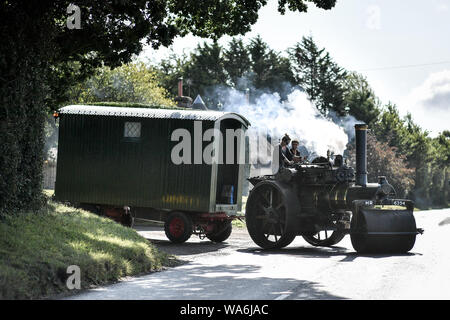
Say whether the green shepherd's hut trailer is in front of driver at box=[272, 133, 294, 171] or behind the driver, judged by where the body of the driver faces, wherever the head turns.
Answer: behind

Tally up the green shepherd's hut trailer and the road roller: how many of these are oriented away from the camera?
0

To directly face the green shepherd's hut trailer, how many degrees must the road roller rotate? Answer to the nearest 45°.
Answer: approximately 135° to its right

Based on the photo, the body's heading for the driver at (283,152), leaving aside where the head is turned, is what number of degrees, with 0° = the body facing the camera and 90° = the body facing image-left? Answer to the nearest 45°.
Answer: approximately 315°

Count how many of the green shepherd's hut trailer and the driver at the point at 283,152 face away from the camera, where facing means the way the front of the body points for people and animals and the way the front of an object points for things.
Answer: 0

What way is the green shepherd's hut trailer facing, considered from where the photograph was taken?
facing the viewer and to the right of the viewer

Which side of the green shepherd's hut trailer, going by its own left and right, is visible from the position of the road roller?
front
